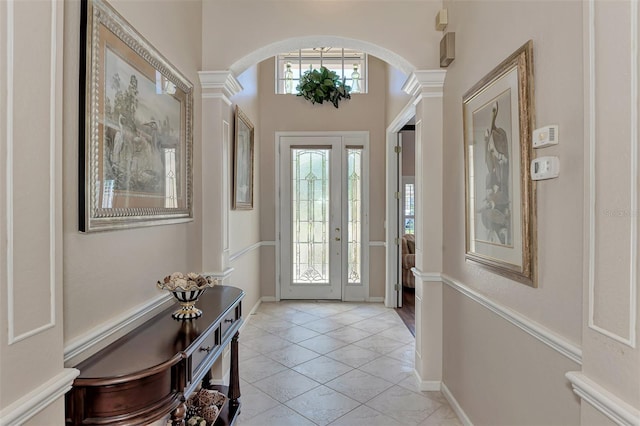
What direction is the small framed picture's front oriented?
to the viewer's right

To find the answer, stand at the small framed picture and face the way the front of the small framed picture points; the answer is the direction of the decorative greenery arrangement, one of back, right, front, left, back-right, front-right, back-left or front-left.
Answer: front-left

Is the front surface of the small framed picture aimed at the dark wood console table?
no

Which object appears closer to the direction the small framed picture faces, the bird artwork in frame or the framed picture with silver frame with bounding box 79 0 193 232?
the bird artwork in frame

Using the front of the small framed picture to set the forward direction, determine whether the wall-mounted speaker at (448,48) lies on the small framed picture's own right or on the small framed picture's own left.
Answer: on the small framed picture's own right

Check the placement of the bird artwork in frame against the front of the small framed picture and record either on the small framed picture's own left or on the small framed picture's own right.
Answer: on the small framed picture's own right

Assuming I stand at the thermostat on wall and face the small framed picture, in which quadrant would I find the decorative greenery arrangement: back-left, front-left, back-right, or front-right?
front-right

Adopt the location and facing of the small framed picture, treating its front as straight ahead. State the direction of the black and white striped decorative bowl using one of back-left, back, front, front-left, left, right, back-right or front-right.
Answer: right

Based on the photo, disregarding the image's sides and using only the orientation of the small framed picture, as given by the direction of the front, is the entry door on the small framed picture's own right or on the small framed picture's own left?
on the small framed picture's own left

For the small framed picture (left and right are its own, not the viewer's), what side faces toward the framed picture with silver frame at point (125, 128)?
right

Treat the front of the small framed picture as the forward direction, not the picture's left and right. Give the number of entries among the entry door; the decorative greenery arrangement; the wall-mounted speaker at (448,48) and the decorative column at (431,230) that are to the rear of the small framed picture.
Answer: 0

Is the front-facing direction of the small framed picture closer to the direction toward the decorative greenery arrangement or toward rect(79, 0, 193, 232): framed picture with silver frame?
the decorative greenery arrangement

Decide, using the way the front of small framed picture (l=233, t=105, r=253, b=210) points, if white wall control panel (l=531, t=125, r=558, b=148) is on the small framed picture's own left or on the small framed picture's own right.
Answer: on the small framed picture's own right

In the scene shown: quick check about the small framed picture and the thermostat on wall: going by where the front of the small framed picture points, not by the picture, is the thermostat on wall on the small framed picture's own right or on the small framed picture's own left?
on the small framed picture's own right

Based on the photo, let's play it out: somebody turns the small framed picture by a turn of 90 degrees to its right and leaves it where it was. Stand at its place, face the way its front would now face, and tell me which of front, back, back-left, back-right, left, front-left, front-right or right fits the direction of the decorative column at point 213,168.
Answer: front

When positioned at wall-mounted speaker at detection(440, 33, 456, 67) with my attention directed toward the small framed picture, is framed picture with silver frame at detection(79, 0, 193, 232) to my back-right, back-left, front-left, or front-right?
front-left

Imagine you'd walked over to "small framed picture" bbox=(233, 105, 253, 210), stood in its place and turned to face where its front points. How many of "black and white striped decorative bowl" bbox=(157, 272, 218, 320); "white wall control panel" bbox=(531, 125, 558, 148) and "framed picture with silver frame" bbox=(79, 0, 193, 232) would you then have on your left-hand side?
0
